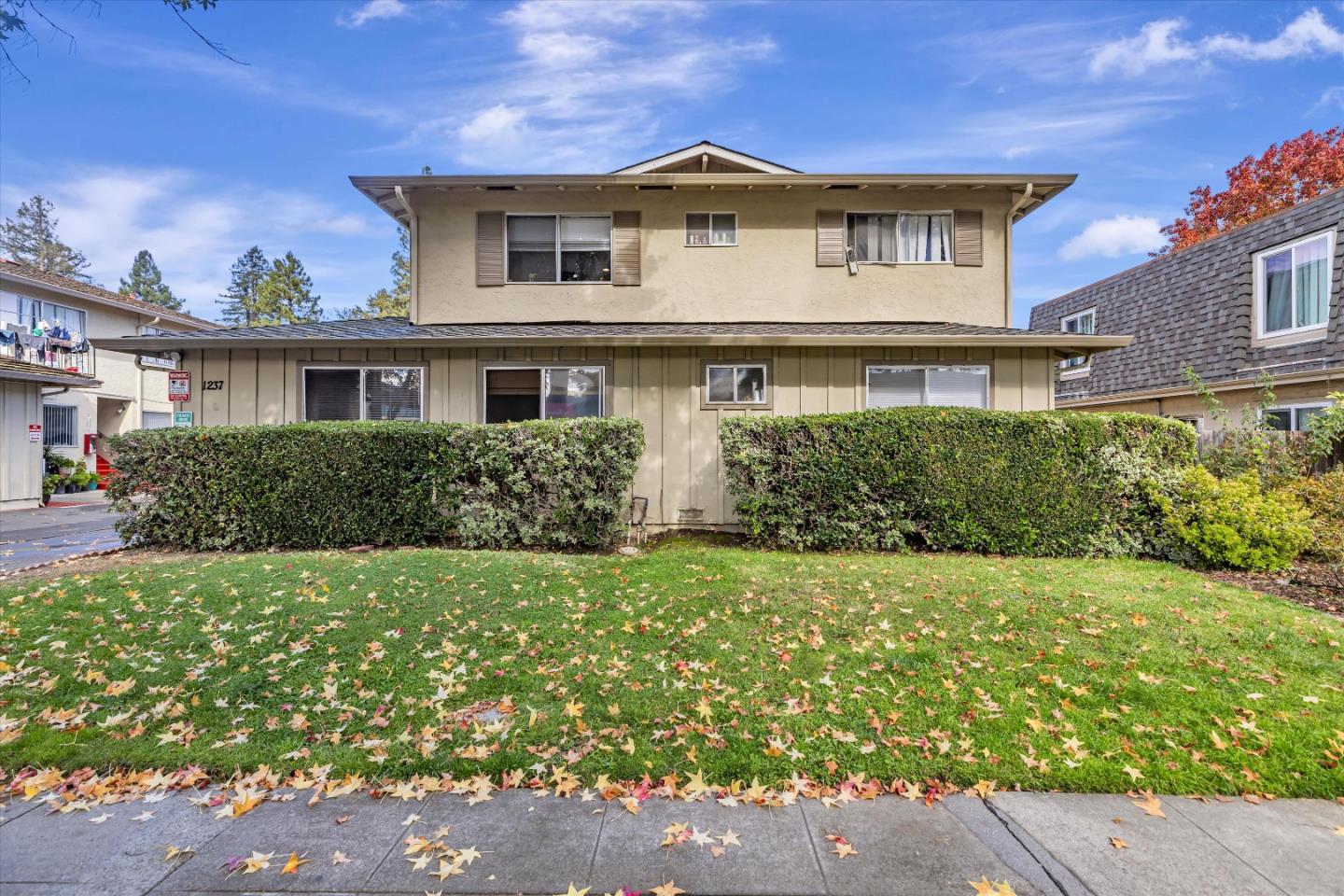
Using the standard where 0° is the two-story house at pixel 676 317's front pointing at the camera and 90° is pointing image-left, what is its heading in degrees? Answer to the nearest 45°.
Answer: approximately 0°

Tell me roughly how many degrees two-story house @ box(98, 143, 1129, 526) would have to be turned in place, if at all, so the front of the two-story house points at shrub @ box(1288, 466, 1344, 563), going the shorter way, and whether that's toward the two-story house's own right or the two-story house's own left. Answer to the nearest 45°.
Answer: approximately 45° to the two-story house's own left

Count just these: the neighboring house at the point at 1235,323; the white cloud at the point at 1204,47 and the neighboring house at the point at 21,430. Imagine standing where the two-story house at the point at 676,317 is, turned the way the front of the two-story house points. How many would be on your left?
2

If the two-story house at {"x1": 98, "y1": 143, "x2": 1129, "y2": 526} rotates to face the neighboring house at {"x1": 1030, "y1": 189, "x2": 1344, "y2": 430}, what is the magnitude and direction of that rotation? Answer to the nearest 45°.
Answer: approximately 90° to its left

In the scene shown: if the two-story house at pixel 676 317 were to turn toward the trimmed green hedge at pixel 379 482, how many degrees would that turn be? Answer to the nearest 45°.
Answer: approximately 45° to its right

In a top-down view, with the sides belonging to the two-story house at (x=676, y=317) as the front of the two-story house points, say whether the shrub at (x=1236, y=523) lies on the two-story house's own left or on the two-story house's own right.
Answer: on the two-story house's own left

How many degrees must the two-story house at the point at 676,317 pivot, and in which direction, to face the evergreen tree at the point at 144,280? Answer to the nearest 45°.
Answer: approximately 135° to its right

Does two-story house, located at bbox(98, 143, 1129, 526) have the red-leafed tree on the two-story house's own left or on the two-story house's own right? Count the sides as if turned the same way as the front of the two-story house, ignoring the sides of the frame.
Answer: on the two-story house's own left

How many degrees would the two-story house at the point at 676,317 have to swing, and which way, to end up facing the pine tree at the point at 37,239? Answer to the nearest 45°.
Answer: approximately 135° to its right

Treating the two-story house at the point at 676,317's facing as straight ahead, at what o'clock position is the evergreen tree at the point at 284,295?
The evergreen tree is roughly at 5 o'clock from the two-story house.

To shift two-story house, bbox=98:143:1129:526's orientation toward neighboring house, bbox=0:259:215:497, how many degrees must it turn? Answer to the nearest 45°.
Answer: approximately 135° to its right
